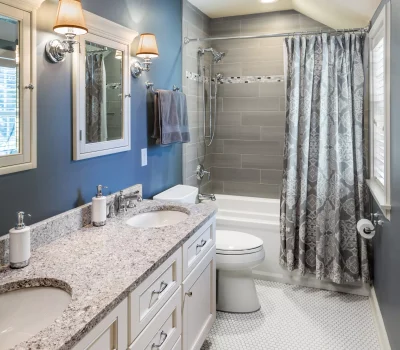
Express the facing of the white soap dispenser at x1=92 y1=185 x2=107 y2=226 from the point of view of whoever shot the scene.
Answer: facing to the right of the viewer

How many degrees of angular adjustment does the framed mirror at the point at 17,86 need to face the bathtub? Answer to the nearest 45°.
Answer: approximately 90° to its left

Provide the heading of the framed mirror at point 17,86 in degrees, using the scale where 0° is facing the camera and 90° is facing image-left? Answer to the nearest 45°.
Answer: approximately 315°

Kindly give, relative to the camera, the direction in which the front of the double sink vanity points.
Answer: facing the viewer and to the right of the viewer

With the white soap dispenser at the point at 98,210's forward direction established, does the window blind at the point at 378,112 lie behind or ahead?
ahead

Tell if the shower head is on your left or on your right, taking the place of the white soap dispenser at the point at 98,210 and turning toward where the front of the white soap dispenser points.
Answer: on your left

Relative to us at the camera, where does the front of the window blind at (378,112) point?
facing to the left of the viewer
